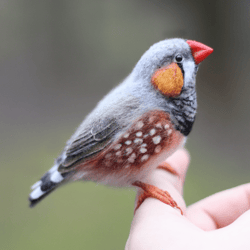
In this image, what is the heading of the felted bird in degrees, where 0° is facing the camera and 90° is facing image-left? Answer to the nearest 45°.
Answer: approximately 270°
